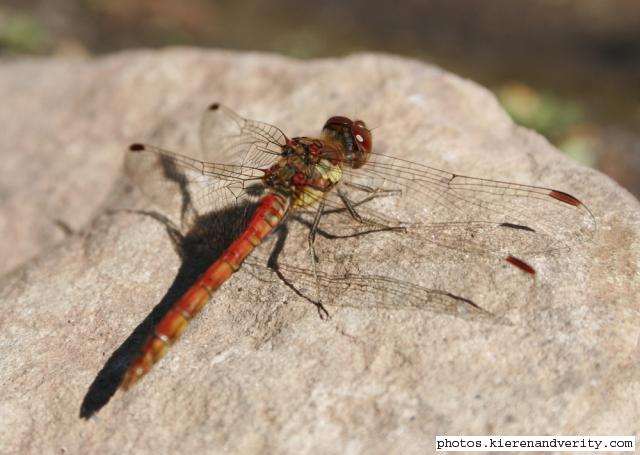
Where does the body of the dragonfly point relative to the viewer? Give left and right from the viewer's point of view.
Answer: facing away from the viewer and to the right of the viewer
